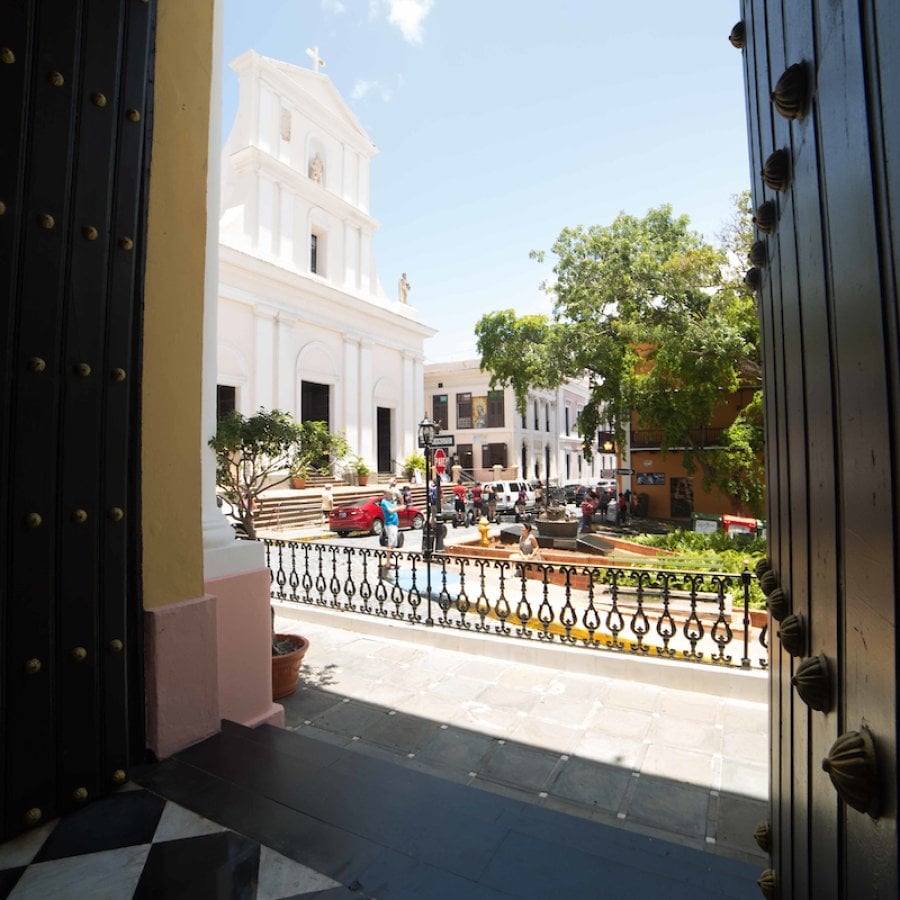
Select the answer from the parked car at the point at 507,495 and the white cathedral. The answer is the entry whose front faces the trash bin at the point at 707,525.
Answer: the white cathedral

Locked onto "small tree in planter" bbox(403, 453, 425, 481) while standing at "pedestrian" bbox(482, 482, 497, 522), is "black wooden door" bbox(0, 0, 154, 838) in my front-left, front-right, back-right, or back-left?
back-left

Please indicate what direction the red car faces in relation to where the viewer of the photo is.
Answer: facing away from the viewer and to the right of the viewer

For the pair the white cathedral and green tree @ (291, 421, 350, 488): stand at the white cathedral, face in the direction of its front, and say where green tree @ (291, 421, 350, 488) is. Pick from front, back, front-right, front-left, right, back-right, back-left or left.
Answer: front-right

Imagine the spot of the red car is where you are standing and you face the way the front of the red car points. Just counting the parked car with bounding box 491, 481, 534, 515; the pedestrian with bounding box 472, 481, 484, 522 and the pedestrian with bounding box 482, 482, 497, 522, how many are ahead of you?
3

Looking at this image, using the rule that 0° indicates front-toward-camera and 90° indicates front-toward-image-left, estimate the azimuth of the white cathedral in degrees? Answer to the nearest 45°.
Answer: approximately 315°

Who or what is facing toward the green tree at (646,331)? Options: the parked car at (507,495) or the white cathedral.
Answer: the white cathedral

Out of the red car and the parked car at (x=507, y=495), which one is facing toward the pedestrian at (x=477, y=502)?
the red car

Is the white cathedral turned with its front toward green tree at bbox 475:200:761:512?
yes
